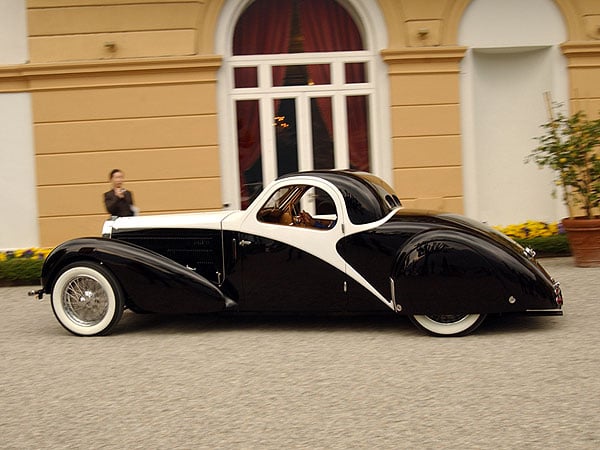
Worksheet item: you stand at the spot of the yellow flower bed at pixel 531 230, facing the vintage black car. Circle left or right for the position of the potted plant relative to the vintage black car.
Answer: left

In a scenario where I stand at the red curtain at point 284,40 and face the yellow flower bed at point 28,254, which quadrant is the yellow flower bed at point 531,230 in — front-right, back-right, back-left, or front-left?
back-left

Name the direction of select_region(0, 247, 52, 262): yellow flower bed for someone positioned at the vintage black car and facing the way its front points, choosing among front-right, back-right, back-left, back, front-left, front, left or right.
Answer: front-right

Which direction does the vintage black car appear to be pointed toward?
to the viewer's left

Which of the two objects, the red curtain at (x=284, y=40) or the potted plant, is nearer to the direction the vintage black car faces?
the red curtain

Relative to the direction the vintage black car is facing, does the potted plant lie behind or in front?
behind

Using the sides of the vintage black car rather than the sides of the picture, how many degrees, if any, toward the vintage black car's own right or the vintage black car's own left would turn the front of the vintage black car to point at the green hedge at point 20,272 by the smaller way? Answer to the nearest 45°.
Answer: approximately 45° to the vintage black car's own right

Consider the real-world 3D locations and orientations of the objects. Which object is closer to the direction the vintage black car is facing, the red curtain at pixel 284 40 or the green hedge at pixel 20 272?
the green hedge

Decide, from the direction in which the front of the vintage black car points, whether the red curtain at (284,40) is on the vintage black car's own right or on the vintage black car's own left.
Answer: on the vintage black car's own right

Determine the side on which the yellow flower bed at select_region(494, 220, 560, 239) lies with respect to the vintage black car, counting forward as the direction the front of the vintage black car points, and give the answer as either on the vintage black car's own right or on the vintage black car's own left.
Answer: on the vintage black car's own right
